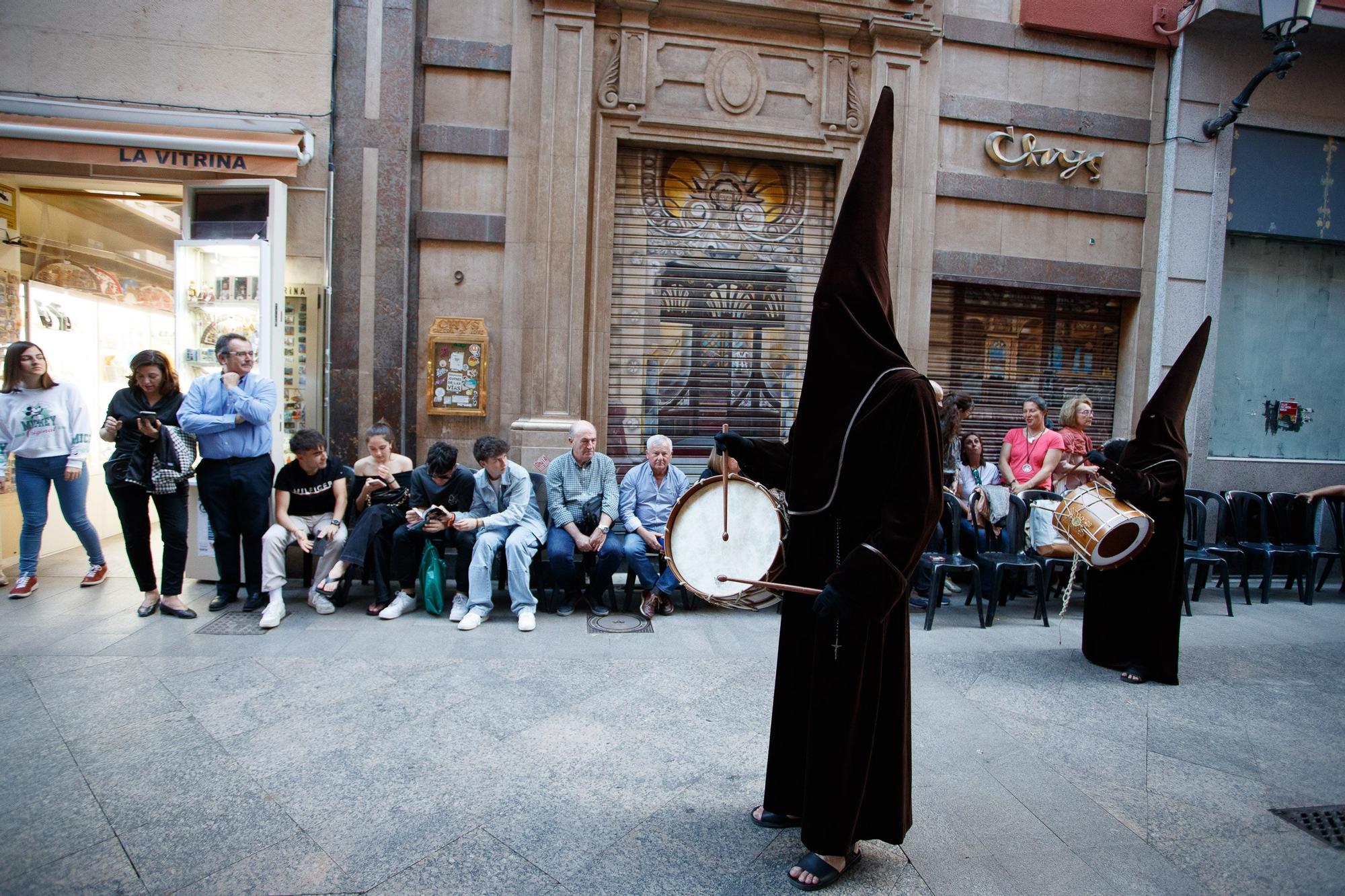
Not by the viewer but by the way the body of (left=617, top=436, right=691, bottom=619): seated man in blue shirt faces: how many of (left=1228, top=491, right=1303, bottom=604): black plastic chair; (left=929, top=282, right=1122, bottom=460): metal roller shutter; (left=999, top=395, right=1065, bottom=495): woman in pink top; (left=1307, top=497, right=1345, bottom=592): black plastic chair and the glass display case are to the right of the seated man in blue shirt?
1

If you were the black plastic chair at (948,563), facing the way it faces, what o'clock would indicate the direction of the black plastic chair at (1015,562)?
the black plastic chair at (1015,562) is roughly at 8 o'clock from the black plastic chair at (948,563).

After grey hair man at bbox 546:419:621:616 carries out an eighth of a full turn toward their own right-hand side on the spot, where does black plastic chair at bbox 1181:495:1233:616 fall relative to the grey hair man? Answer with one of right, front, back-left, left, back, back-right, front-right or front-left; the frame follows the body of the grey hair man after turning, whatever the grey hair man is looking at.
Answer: back-left

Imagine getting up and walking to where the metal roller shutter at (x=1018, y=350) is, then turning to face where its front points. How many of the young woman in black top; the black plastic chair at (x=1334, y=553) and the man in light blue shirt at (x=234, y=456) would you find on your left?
1

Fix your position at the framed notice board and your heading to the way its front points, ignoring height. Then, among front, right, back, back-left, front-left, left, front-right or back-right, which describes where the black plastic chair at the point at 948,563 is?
front-left

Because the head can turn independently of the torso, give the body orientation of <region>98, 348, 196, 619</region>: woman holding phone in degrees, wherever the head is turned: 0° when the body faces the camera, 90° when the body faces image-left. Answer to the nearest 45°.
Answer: approximately 0°

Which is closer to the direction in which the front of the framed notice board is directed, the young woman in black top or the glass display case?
the young woman in black top

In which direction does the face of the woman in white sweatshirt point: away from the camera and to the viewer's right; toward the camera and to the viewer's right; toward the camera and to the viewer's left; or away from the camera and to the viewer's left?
toward the camera and to the viewer's right

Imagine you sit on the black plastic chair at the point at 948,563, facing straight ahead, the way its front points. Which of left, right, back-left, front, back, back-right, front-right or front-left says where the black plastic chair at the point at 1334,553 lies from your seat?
back-left

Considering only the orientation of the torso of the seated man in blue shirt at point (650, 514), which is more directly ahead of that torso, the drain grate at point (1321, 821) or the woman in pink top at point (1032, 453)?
the drain grate

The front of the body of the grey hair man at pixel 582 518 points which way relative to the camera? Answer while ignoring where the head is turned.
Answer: toward the camera

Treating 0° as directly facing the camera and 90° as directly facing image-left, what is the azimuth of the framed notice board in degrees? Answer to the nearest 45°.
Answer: approximately 0°

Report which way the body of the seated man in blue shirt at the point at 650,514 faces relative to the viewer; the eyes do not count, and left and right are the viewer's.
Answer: facing the viewer
